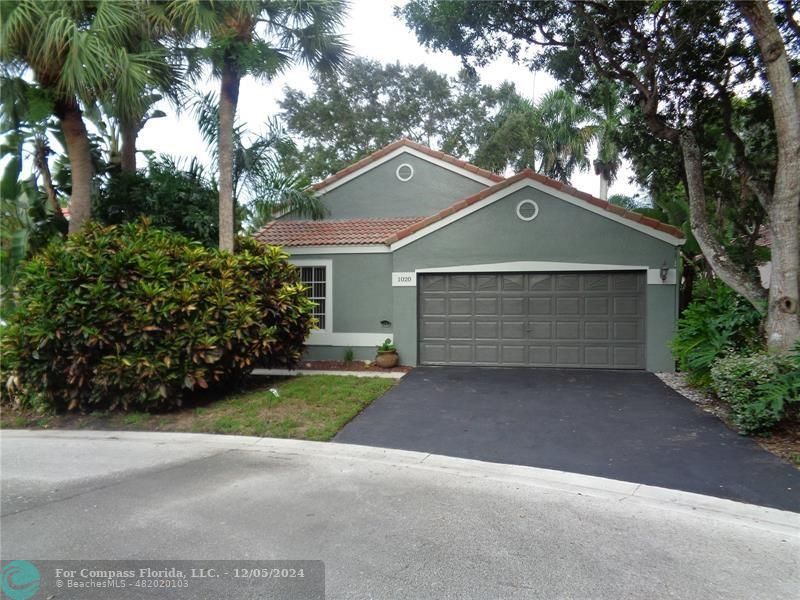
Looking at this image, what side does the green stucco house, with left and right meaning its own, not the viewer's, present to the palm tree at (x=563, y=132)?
back

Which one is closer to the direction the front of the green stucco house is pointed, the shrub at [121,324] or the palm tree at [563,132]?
the shrub

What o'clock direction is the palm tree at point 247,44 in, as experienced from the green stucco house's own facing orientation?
The palm tree is roughly at 2 o'clock from the green stucco house.

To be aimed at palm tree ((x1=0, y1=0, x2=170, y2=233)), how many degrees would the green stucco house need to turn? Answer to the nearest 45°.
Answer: approximately 45° to its right

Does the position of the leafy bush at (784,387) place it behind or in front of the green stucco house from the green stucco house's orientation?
in front

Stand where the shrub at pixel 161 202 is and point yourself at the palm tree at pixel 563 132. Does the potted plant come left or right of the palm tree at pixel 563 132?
right

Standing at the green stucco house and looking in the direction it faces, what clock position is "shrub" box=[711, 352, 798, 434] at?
The shrub is roughly at 11 o'clock from the green stucco house.

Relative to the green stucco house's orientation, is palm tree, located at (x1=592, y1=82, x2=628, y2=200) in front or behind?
behind

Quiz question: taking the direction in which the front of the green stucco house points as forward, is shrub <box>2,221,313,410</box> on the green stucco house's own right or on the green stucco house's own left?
on the green stucco house's own right

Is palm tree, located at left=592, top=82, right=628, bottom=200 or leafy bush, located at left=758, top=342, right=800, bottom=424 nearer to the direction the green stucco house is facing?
the leafy bush

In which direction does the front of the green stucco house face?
toward the camera

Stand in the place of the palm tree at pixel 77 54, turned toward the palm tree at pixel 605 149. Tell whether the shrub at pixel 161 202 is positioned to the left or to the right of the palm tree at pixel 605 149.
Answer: left
